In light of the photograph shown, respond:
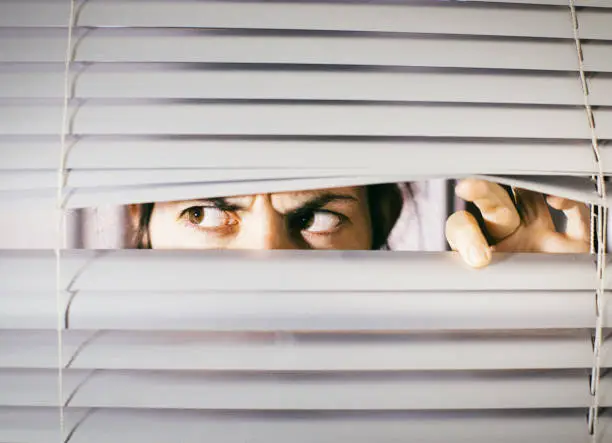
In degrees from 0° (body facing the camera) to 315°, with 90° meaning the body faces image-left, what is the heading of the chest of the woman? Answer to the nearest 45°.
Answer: approximately 0°
